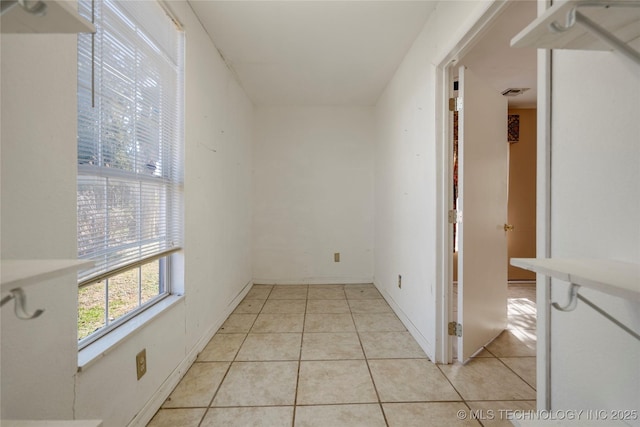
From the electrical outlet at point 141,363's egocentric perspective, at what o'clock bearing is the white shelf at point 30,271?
The white shelf is roughly at 2 o'clock from the electrical outlet.

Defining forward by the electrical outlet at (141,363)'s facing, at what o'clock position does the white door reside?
The white door is roughly at 11 o'clock from the electrical outlet.

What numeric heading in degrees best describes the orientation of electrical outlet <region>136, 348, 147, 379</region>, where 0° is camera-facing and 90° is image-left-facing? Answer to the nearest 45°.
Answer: approximately 315°

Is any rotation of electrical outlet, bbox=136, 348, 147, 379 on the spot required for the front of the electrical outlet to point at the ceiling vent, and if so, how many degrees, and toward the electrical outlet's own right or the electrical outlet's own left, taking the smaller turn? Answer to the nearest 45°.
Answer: approximately 45° to the electrical outlet's own left

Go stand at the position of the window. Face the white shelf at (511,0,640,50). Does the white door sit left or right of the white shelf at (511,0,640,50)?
left
